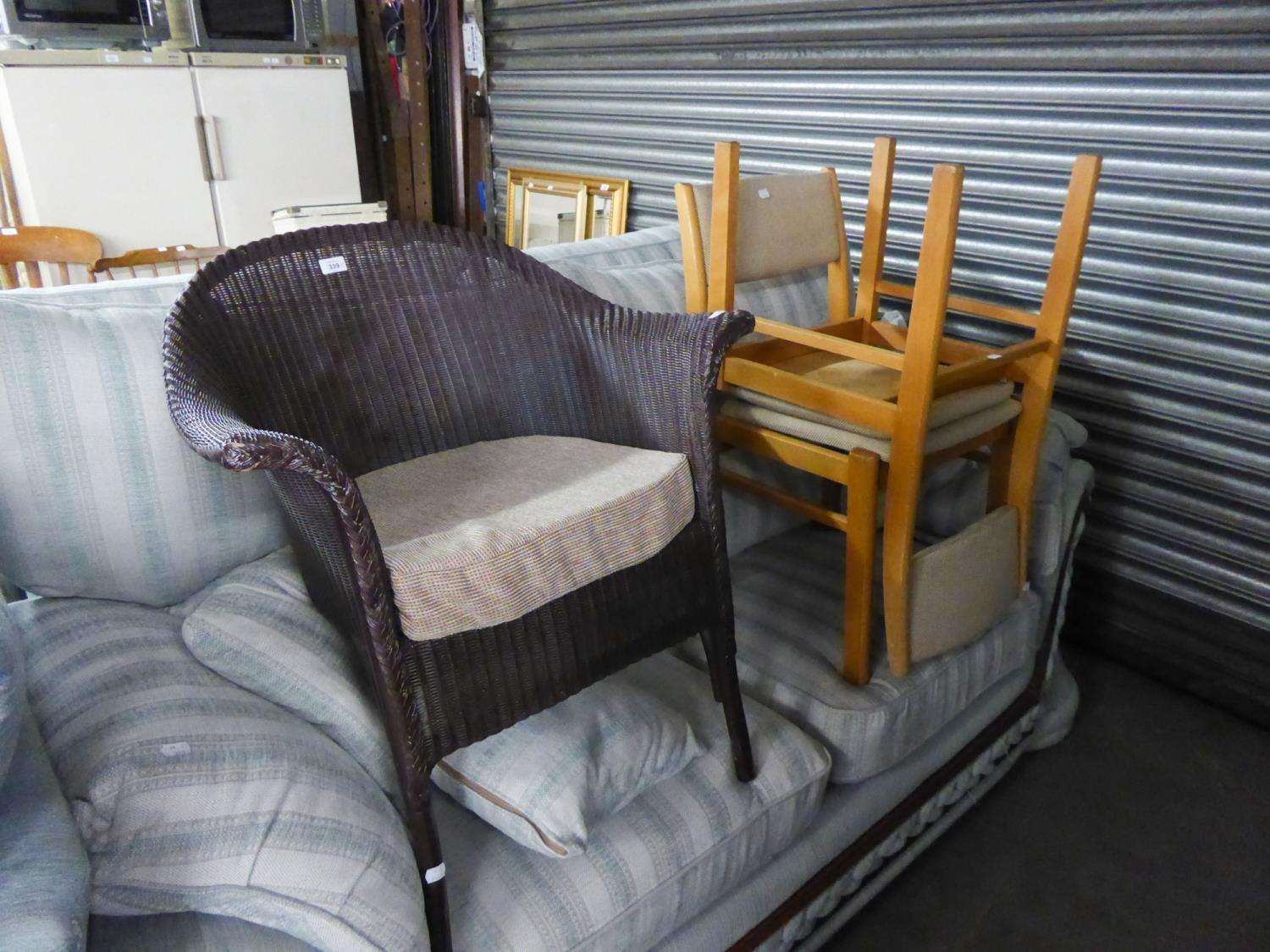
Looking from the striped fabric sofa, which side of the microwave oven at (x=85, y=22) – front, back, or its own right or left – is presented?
front

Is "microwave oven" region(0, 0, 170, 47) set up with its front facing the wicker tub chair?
yes

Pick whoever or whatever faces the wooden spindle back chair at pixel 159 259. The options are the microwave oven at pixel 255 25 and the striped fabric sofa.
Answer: the microwave oven

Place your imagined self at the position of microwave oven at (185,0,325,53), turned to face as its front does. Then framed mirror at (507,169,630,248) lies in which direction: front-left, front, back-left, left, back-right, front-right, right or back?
front-left

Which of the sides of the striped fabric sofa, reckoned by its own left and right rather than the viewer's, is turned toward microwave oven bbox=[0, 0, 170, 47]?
back

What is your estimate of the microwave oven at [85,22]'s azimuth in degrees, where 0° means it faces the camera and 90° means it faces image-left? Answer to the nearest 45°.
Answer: approximately 0°

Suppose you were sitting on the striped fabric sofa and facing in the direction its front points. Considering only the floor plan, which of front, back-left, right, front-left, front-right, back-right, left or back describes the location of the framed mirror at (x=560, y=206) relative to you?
back-left

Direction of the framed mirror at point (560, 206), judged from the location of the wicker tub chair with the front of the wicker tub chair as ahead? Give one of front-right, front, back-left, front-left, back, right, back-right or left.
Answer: back-left

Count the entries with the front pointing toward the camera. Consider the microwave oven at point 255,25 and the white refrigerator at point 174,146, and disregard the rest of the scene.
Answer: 2

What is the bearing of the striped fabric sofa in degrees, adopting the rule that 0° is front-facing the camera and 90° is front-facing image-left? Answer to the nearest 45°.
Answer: approximately 315°
